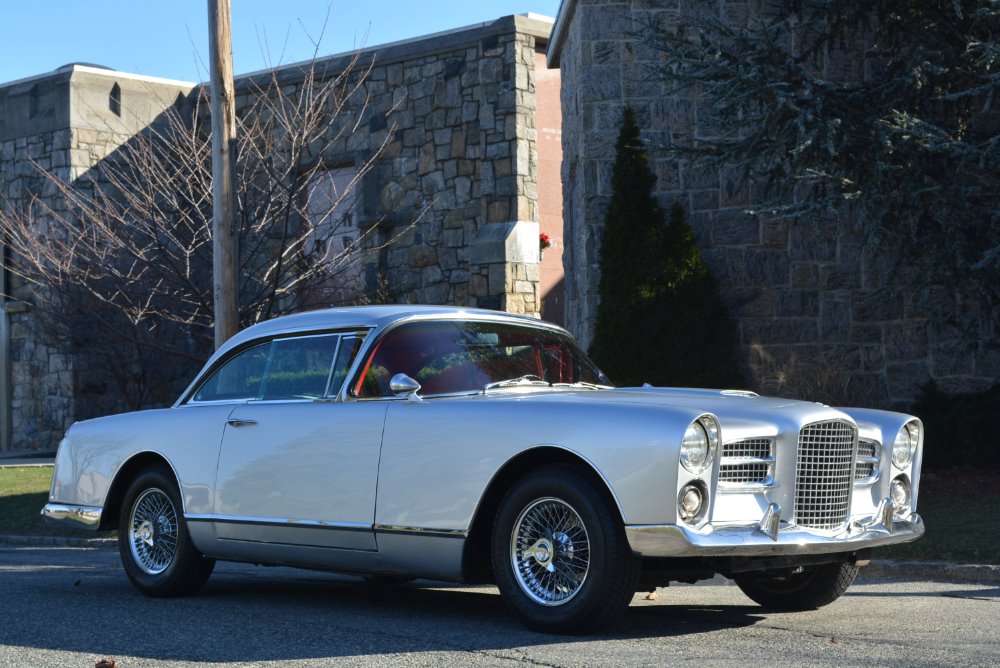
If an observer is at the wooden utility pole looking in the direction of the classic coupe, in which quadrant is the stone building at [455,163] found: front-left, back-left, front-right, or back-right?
back-left

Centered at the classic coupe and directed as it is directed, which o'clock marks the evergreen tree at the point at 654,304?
The evergreen tree is roughly at 8 o'clock from the classic coupe.

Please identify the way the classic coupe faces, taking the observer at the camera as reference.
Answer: facing the viewer and to the right of the viewer

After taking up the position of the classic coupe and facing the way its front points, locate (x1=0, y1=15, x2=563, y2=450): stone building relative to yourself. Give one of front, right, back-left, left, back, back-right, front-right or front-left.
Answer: back-left

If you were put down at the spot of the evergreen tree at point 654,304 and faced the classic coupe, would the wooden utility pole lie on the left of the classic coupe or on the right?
right

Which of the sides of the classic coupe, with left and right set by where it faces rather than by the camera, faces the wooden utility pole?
back
